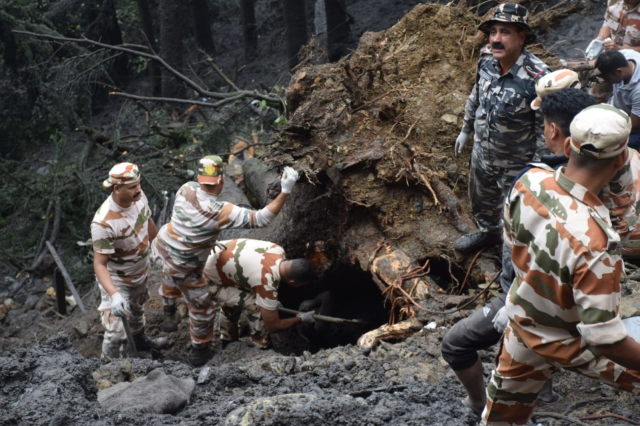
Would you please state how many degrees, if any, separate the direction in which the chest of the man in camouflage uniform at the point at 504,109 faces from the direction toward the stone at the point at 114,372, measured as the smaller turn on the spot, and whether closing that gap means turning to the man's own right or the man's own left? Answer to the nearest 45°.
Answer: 0° — they already face it

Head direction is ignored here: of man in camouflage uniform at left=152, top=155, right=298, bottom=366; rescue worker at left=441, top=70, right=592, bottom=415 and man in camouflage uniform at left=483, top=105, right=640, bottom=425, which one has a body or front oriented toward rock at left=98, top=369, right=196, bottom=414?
the rescue worker

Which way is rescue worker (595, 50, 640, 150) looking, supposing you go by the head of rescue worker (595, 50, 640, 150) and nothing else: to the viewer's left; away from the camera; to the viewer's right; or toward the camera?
to the viewer's left

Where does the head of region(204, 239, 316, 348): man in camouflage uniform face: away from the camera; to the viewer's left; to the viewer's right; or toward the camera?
to the viewer's right

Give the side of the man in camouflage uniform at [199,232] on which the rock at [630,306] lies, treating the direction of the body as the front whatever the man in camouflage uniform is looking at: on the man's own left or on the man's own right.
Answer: on the man's own right

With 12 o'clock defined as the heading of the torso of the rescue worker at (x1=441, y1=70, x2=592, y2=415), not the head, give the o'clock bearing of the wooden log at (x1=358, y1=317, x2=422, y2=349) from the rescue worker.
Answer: The wooden log is roughly at 2 o'clock from the rescue worker.

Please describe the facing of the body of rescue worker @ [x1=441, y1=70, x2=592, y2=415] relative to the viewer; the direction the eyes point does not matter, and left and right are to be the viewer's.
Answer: facing to the left of the viewer

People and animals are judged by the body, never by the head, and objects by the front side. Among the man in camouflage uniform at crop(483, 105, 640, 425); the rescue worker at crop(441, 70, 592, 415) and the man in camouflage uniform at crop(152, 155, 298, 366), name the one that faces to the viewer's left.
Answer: the rescue worker

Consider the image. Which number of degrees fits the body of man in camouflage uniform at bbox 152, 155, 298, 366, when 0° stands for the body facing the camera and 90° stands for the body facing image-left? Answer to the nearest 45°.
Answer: approximately 225°

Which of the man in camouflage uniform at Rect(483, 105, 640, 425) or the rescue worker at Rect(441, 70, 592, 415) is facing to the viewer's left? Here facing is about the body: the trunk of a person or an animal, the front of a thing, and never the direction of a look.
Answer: the rescue worker

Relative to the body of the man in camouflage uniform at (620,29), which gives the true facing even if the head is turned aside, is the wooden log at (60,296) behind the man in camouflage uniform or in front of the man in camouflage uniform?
in front

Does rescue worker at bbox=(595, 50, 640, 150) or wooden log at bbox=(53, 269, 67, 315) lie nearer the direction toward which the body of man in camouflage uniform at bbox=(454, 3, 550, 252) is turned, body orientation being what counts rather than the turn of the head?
the wooden log

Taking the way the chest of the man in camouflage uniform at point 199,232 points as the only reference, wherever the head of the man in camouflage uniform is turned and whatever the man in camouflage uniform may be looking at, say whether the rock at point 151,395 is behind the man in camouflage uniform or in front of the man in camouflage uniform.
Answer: behind
